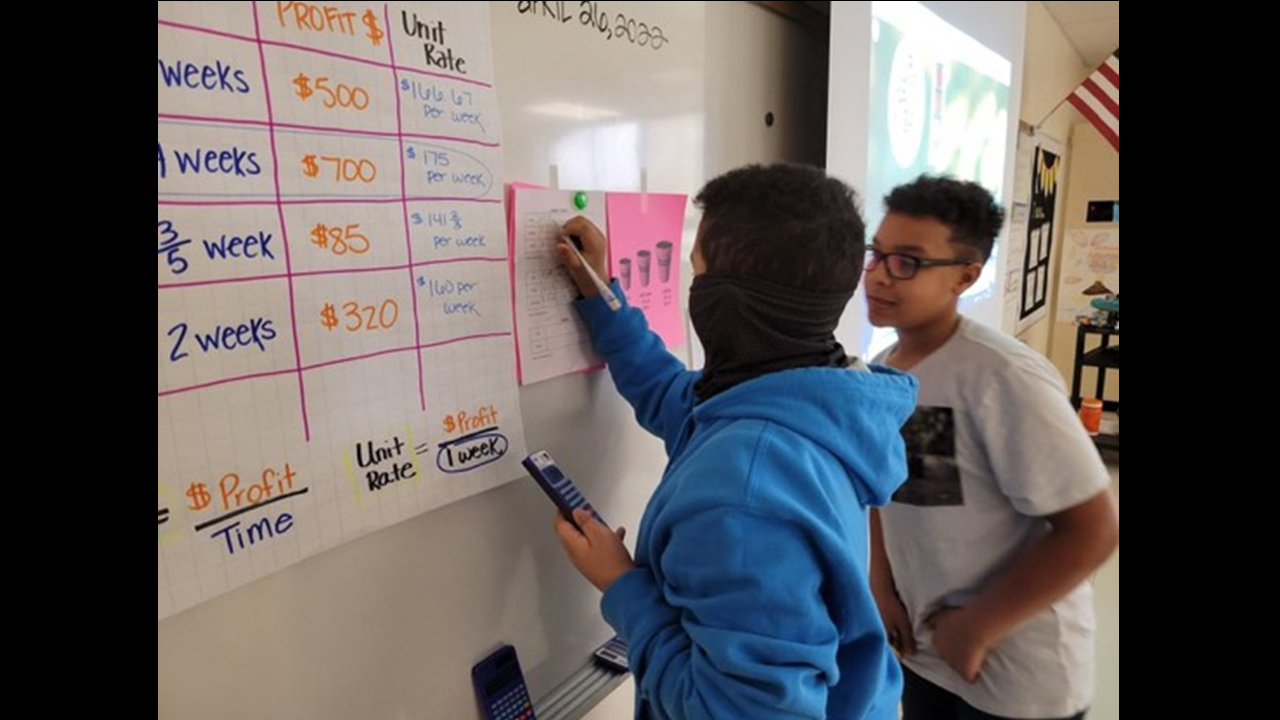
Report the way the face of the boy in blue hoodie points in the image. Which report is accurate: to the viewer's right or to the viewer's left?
to the viewer's left

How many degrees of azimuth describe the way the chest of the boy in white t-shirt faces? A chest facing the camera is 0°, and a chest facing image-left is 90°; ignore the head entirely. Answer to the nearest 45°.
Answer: approximately 45°

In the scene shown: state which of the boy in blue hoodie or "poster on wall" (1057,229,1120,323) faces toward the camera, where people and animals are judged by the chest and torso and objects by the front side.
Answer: the poster on wall

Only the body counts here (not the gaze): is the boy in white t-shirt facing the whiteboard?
yes

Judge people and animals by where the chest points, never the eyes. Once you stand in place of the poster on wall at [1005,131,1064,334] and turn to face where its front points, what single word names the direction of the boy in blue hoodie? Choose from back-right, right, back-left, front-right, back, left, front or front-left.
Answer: front-right

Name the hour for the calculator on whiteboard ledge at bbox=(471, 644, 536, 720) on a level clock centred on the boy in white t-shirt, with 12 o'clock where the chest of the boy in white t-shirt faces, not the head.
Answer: The calculator on whiteboard ledge is roughly at 12 o'clock from the boy in white t-shirt.

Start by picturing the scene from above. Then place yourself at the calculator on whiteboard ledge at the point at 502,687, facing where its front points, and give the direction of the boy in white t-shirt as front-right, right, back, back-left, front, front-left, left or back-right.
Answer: front-left

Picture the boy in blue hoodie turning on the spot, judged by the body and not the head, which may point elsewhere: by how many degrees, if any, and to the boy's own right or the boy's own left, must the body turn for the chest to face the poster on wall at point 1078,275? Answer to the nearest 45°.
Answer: approximately 90° to the boy's own right

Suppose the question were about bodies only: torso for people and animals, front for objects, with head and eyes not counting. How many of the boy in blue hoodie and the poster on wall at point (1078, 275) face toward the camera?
1

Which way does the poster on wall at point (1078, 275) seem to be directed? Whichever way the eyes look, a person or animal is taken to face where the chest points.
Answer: toward the camera

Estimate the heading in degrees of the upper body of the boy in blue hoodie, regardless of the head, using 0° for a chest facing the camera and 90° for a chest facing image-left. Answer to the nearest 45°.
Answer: approximately 135°
